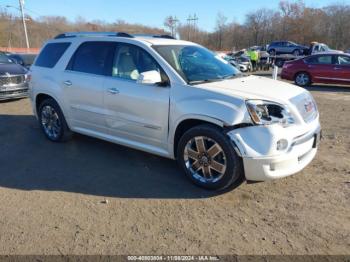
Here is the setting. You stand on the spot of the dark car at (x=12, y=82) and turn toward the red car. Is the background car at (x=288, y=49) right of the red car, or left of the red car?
left

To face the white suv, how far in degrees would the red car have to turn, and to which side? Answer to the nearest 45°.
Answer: approximately 90° to its right

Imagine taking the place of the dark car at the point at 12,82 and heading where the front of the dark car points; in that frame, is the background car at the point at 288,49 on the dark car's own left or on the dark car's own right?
on the dark car's own left

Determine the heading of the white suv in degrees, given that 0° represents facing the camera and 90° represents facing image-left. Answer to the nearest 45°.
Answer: approximately 315°

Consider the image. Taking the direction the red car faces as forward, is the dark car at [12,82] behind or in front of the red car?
behind

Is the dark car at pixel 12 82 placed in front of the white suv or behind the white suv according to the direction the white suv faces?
behind

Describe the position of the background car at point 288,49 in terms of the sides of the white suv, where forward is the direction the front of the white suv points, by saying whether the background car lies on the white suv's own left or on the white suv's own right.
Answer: on the white suv's own left

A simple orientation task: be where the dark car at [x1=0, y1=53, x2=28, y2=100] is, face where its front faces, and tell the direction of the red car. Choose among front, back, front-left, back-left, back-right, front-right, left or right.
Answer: front-left
